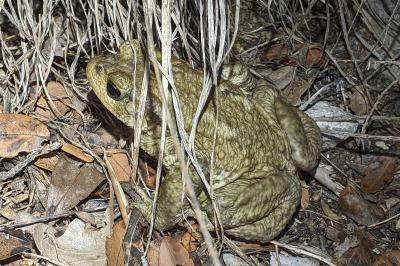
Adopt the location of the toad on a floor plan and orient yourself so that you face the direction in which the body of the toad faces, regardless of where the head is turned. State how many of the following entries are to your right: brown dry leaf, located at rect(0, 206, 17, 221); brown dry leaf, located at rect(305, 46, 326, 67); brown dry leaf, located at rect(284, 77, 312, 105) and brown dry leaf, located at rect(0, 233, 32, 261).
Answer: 2

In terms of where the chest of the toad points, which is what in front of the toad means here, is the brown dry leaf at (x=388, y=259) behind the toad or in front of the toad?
behind

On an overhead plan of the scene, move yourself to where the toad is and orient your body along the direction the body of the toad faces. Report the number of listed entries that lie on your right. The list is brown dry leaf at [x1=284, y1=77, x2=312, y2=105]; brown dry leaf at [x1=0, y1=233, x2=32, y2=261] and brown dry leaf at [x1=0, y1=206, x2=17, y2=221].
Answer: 1

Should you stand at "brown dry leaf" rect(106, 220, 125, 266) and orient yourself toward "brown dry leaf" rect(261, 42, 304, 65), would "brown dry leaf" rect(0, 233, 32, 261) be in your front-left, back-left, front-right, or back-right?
back-left

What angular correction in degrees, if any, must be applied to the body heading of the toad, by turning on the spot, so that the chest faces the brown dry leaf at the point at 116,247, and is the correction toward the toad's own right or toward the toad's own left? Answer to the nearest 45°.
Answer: approximately 90° to the toad's own left

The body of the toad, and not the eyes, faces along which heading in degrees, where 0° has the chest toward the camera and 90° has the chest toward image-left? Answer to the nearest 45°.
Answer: approximately 135°

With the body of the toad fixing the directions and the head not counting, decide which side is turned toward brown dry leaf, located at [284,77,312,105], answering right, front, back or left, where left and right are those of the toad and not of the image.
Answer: right

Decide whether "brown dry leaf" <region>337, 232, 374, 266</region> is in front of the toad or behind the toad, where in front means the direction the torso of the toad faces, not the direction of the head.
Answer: behind

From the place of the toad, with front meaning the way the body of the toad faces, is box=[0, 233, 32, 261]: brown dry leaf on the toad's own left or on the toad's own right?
on the toad's own left

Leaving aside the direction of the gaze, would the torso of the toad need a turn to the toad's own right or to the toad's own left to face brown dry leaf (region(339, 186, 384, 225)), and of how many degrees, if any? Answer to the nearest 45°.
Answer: approximately 135° to the toad's own right

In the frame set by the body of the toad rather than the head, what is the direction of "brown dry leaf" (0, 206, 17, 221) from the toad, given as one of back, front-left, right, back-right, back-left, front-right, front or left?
front-left

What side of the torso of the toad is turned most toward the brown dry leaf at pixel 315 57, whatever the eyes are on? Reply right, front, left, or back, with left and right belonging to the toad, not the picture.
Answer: right
